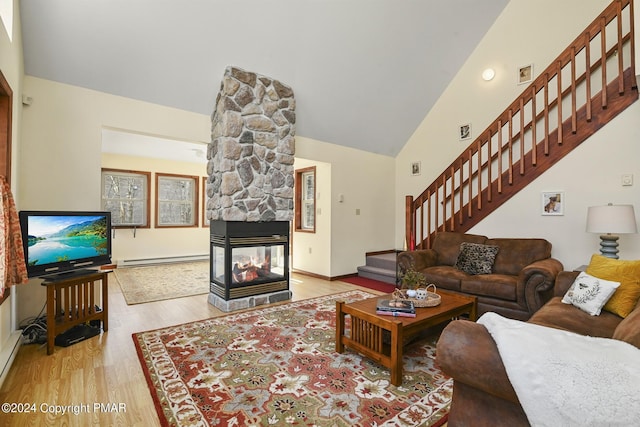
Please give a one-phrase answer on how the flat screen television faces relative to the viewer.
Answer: facing the viewer and to the right of the viewer

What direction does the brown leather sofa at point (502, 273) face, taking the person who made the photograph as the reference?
facing the viewer and to the left of the viewer

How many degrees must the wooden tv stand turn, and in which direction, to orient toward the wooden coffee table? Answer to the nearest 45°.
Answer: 0° — it already faces it

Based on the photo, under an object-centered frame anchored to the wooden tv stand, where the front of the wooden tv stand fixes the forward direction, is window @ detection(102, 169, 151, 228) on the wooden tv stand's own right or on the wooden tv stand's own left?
on the wooden tv stand's own left

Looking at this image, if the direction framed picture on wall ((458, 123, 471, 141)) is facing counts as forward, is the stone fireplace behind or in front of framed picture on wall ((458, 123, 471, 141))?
in front

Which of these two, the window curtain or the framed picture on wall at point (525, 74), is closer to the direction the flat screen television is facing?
the framed picture on wall

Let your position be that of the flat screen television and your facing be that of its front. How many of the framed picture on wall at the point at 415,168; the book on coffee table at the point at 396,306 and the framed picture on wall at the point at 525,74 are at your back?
0

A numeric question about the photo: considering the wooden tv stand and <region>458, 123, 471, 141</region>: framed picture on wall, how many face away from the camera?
0

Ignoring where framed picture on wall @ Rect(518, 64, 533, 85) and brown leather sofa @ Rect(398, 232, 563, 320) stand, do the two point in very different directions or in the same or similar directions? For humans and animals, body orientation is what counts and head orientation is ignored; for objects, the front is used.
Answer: same or similar directions

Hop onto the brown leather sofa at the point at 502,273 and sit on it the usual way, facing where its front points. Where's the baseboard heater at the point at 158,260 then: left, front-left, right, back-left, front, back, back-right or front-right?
front-right

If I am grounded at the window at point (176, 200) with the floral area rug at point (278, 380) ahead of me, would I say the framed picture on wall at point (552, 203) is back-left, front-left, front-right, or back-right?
front-left

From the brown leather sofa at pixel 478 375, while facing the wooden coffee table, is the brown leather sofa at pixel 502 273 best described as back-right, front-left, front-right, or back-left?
front-right

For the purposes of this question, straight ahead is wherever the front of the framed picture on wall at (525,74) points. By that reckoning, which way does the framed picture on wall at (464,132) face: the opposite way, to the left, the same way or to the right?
the same way

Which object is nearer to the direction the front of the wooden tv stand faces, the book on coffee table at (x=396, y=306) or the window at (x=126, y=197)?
the book on coffee table
